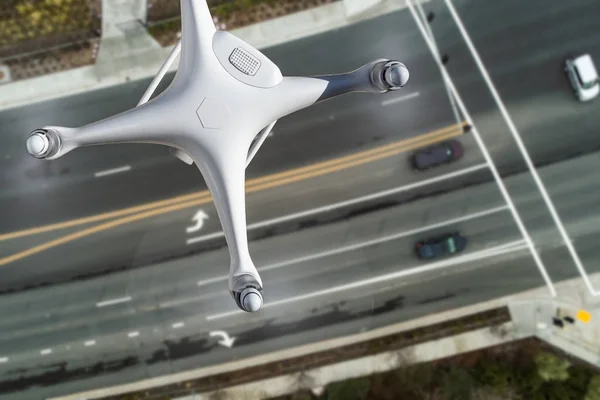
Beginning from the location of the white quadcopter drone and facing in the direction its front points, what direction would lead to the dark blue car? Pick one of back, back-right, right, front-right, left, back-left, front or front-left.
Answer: back
